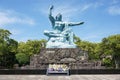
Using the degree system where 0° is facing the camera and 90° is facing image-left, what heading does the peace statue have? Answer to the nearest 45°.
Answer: approximately 0°
